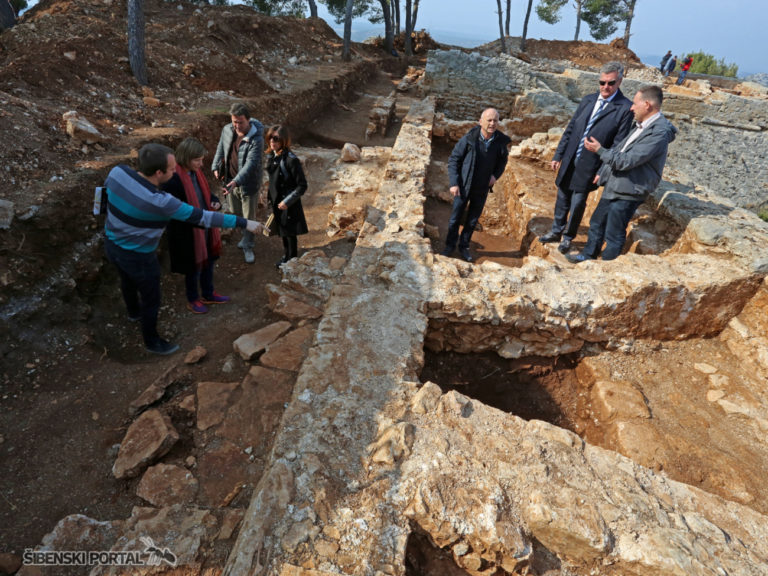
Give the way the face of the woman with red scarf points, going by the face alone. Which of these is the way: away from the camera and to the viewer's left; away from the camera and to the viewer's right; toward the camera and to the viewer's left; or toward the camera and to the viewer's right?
toward the camera and to the viewer's right

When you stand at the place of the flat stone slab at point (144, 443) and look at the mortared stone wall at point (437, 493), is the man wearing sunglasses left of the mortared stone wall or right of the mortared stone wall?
left

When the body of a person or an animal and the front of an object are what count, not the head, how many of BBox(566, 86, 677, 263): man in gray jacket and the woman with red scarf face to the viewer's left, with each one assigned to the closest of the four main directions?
1

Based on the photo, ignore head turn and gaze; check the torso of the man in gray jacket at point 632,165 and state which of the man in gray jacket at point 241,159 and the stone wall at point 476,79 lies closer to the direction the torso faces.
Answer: the man in gray jacket

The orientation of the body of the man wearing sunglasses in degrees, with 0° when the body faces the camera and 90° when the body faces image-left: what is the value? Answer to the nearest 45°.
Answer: approximately 45°

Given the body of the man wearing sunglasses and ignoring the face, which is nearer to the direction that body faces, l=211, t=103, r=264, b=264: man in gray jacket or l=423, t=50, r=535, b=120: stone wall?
the man in gray jacket

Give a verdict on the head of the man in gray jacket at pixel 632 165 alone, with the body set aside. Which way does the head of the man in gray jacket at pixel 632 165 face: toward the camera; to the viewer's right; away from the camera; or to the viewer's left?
to the viewer's left

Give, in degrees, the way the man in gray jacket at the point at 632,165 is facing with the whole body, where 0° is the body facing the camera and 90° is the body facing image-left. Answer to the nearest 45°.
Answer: approximately 90°

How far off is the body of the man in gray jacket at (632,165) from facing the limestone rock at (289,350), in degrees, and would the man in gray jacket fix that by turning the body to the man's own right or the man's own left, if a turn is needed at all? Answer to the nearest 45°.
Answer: approximately 45° to the man's own left

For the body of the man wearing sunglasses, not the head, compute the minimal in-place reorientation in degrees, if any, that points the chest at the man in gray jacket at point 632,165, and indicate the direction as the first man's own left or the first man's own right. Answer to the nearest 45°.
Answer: approximately 90° to the first man's own left

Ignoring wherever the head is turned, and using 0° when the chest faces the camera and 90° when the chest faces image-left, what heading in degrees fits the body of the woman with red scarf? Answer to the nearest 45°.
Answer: approximately 315°

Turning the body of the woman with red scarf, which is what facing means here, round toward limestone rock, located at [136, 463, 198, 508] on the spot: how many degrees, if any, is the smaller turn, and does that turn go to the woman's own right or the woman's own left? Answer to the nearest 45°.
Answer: approximately 45° to the woman's own right
